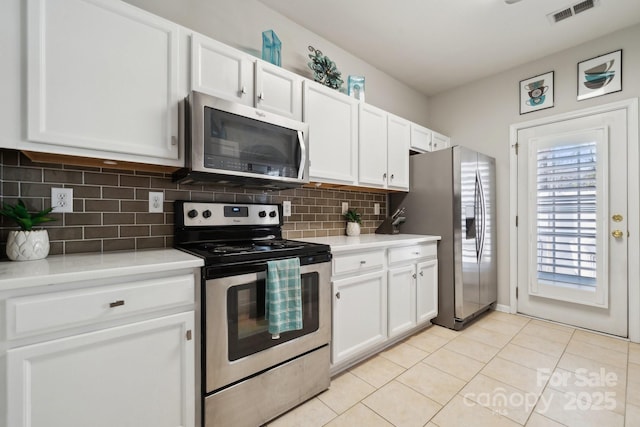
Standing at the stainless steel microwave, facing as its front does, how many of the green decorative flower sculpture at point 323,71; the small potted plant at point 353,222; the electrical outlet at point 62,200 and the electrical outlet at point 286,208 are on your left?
3

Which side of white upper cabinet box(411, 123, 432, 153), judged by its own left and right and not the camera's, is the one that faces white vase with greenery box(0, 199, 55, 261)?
right

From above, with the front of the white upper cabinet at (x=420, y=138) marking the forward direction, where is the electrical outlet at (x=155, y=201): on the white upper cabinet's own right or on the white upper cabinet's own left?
on the white upper cabinet's own right

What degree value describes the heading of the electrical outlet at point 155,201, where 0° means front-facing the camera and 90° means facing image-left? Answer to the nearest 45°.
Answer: approximately 0°

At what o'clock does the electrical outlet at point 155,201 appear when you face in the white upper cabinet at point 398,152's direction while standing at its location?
The electrical outlet is roughly at 3 o'clock from the white upper cabinet.

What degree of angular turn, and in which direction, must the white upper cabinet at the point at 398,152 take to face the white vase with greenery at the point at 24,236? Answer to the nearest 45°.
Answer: approximately 90° to its right

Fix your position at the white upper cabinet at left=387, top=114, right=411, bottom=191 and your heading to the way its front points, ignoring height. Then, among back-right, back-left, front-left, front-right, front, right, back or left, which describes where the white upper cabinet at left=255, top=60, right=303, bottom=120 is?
right

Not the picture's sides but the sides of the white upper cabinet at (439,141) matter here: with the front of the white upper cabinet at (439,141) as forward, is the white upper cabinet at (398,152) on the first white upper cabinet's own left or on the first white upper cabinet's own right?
on the first white upper cabinet's own right

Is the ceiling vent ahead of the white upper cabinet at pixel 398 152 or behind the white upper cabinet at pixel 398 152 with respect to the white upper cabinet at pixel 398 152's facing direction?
ahead

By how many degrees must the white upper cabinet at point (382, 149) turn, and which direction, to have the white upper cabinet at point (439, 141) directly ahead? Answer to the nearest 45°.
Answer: approximately 90° to its left

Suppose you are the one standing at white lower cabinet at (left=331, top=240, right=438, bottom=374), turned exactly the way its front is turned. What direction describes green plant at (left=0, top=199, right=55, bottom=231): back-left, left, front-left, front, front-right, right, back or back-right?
right
